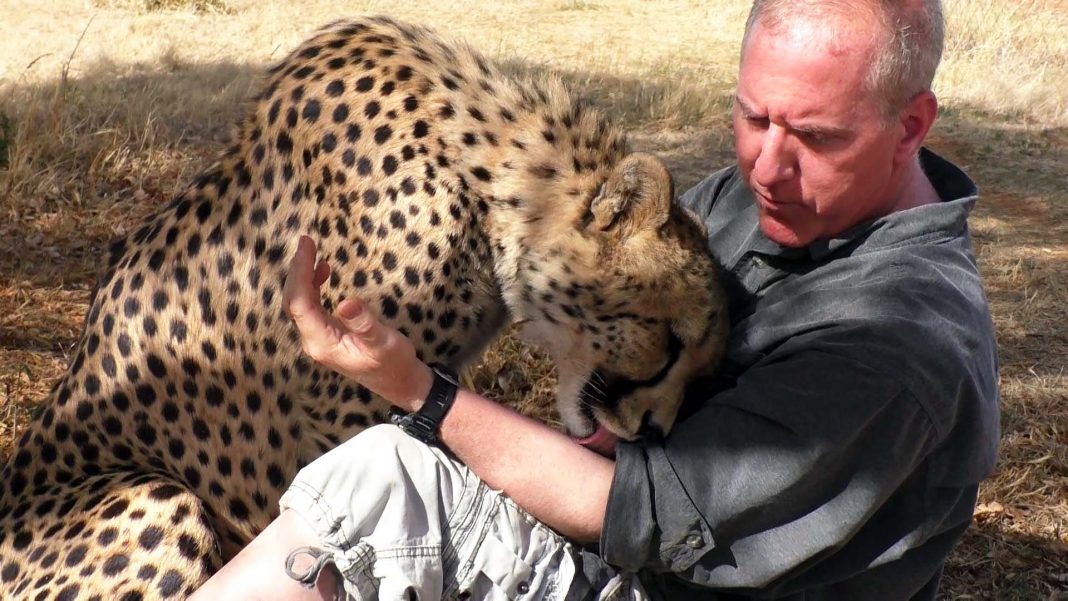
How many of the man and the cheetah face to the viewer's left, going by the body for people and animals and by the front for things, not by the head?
1

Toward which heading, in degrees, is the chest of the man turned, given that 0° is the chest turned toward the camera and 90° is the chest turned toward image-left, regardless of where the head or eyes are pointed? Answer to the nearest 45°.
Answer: approximately 90°

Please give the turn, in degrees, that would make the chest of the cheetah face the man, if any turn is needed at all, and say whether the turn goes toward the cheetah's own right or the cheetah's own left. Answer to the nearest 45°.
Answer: approximately 45° to the cheetah's own right

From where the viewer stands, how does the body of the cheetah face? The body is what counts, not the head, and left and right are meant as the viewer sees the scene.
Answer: facing to the right of the viewer

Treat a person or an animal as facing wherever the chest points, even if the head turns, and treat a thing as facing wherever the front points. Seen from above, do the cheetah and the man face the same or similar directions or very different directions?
very different directions
